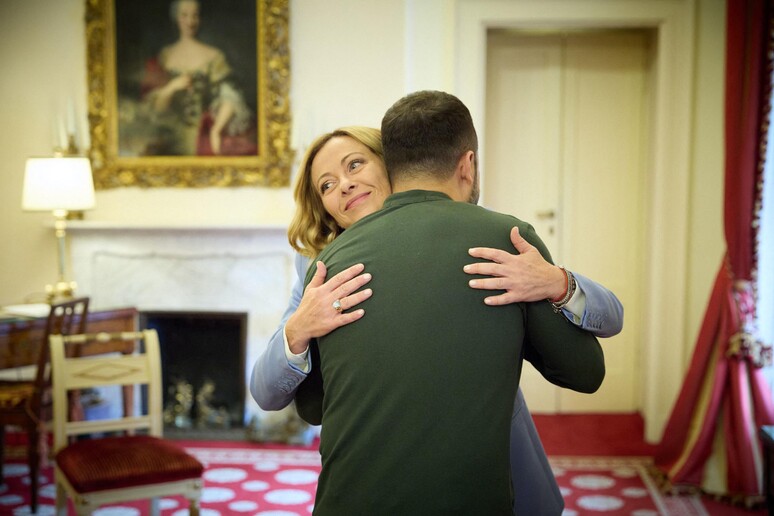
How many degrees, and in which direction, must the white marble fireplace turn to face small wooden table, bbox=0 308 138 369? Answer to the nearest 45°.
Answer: approximately 45° to its right

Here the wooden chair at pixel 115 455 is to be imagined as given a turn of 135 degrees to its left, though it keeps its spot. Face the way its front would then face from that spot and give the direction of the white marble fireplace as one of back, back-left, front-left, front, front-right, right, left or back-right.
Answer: front

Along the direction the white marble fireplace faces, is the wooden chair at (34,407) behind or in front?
in front

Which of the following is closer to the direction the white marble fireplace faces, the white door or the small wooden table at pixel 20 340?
the small wooden table

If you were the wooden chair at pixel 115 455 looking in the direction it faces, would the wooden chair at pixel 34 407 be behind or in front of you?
behind

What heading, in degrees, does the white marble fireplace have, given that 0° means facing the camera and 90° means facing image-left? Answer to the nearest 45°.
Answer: approximately 0°

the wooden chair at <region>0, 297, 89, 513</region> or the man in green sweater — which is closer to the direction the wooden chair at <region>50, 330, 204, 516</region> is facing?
the man in green sweater

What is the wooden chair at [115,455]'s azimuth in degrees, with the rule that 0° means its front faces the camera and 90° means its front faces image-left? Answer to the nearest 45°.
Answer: approximately 315°
